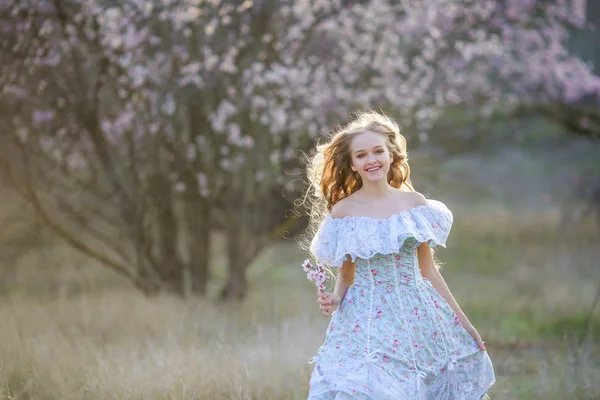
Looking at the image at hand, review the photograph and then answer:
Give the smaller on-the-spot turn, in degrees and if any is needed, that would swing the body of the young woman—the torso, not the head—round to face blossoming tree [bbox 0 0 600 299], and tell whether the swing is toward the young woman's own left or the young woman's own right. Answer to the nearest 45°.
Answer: approximately 180°

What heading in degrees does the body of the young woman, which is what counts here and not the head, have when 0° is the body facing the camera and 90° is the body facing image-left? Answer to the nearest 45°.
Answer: approximately 0°
